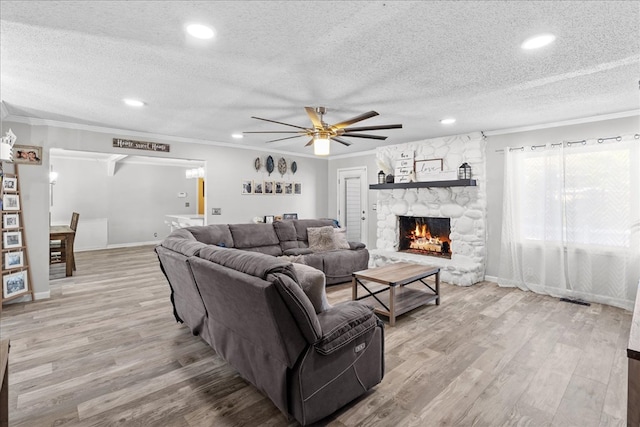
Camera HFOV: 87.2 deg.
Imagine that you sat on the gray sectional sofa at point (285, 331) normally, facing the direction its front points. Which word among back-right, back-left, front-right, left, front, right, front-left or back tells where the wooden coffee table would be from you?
front-left

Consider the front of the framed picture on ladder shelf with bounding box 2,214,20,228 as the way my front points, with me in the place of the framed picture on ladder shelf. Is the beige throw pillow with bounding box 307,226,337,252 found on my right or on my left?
on my left

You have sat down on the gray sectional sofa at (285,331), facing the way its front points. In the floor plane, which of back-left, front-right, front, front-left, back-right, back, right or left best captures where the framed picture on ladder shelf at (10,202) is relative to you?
back-left

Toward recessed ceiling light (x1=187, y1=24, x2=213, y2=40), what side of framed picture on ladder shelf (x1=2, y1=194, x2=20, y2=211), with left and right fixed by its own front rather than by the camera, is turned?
front

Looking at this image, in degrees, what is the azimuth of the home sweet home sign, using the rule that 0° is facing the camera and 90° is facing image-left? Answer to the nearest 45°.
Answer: approximately 0°

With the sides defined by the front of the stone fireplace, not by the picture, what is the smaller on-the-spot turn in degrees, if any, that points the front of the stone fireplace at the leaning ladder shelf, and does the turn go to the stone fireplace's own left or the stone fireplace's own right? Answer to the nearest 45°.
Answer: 0° — it already faces it
